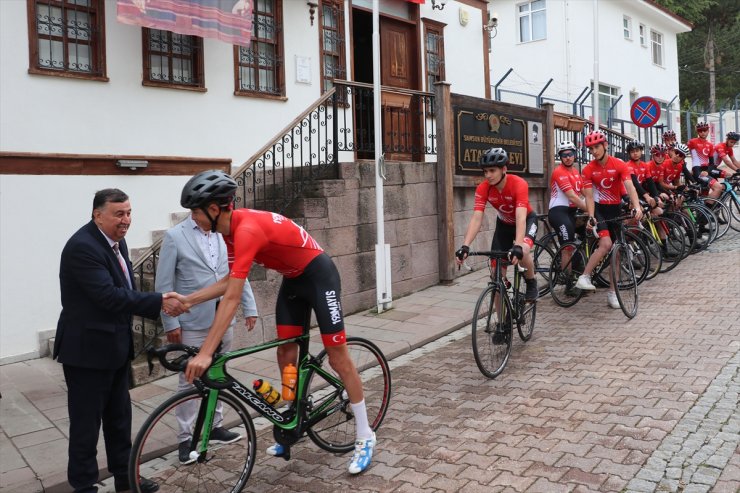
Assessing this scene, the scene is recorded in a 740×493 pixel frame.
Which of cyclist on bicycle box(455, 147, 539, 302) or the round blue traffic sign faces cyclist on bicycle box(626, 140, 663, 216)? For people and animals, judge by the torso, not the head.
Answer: the round blue traffic sign

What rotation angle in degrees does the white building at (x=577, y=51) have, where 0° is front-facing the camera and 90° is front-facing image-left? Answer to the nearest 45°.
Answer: approximately 315°

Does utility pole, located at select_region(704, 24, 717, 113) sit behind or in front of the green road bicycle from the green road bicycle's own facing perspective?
behind

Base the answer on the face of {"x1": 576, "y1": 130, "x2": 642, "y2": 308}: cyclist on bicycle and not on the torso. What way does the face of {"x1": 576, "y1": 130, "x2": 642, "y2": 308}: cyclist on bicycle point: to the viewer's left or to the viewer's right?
to the viewer's left

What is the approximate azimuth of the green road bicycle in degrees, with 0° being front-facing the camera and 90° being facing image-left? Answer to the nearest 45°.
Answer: approximately 45°

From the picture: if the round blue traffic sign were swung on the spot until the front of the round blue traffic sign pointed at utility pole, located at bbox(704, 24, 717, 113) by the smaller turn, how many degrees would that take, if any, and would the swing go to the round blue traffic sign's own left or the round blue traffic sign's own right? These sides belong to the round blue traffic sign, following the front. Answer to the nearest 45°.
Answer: approximately 180°

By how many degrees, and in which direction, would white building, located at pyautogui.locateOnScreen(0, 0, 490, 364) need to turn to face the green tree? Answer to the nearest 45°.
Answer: approximately 90° to its left

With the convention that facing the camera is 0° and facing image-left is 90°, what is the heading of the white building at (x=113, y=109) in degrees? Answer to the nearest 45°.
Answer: approximately 315°

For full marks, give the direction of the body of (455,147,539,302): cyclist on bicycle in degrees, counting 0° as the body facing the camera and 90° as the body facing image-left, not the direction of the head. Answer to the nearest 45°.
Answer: approximately 45°

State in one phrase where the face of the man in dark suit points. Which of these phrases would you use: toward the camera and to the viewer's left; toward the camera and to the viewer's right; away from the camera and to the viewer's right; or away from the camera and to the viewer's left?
toward the camera and to the viewer's right

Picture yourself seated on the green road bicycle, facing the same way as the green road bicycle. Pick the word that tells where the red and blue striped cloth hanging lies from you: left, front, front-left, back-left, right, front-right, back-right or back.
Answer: back-right

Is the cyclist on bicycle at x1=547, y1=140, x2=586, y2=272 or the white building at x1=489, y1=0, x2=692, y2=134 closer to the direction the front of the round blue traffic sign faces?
the cyclist on bicycle
